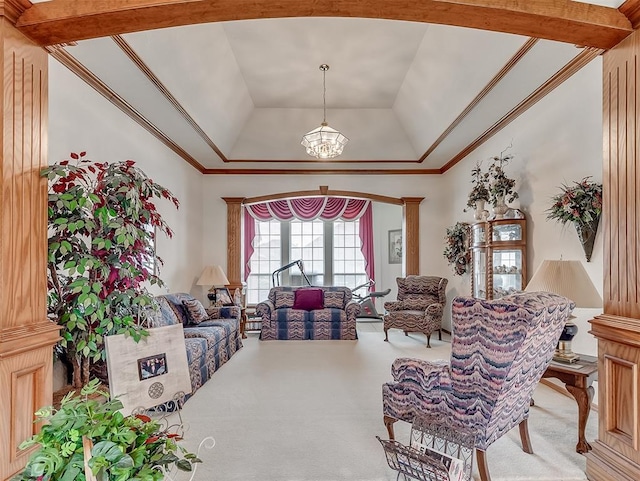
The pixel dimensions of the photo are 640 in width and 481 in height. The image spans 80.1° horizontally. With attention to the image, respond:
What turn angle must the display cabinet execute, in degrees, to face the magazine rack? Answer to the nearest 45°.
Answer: approximately 45° to its left

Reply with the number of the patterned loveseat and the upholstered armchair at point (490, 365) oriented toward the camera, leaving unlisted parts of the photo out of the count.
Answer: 1

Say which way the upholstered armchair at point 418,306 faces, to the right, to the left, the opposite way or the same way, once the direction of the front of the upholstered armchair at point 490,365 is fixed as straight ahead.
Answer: to the left

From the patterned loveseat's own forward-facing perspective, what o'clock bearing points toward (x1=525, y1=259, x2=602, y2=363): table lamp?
The table lamp is roughly at 11 o'clock from the patterned loveseat.

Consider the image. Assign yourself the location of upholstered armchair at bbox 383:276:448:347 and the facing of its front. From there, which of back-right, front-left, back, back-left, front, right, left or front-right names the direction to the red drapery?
right

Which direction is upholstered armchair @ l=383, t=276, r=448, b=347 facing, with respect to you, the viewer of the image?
facing the viewer and to the left of the viewer

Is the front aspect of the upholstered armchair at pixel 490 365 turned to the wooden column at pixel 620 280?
no

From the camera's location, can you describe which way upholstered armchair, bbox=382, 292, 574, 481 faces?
facing away from the viewer and to the left of the viewer

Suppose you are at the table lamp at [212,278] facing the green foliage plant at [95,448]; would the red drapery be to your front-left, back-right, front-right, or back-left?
back-left

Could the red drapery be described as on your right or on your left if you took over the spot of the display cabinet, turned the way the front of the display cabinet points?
on your right

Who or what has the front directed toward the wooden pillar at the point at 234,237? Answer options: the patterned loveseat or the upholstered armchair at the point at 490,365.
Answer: the upholstered armchair

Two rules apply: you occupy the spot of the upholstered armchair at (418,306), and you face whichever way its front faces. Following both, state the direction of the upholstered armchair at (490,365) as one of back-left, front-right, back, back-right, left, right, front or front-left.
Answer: front-left

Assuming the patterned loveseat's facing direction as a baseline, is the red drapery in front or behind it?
behind

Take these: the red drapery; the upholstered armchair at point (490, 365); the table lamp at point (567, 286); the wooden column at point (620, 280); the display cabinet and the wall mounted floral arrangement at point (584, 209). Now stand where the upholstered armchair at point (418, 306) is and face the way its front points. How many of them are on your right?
1

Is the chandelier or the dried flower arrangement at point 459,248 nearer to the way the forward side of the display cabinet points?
the chandelier

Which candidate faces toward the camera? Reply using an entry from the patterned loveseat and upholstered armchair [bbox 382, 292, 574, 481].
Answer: the patterned loveseat

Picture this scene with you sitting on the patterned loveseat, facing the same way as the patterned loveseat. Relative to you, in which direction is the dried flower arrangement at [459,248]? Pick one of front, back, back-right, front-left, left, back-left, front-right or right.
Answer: left

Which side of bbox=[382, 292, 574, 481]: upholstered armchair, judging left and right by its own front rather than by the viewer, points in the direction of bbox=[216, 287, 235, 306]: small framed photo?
front

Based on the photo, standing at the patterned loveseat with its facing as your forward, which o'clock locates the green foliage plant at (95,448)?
The green foliage plant is roughly at 12 o'clock from the patterned loveseat.
